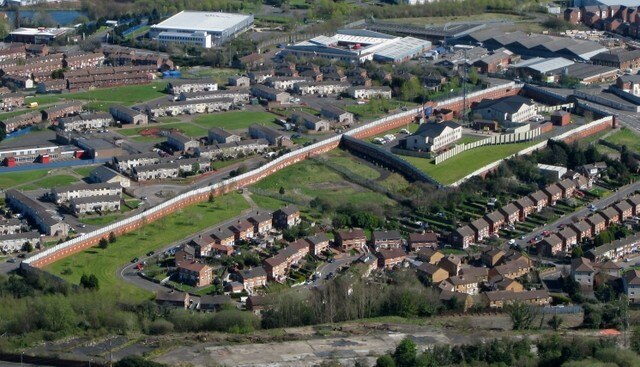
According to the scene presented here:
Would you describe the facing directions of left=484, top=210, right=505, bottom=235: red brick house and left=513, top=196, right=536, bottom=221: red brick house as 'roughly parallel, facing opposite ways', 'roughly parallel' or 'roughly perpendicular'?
roughly parallel

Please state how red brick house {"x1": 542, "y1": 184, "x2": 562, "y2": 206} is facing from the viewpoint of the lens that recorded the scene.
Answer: facing the viewer and to the right of the viewer

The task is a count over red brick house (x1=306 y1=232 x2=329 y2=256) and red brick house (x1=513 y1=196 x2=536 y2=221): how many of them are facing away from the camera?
0

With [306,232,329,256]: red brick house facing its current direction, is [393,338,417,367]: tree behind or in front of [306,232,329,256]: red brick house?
in front

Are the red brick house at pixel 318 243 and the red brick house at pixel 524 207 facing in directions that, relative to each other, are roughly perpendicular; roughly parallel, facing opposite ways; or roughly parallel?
roughly parallel

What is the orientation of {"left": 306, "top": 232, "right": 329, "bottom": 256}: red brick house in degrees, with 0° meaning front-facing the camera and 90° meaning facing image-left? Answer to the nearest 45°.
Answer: approximately 315°

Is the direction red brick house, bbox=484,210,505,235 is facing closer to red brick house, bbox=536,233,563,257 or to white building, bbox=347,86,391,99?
the red brick house

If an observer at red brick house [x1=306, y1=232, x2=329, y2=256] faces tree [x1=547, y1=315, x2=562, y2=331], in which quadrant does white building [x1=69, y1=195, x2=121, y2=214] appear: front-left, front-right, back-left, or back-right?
back-right

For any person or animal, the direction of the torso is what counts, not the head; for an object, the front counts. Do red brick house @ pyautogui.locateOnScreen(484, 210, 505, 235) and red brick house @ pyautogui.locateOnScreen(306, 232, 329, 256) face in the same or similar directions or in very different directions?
same or similar directions

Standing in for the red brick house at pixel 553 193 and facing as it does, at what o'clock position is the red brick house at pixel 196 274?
the red brick house at pixel 196 274 is roughly at 3 o'clock from the red brick house at pixel 553 193.

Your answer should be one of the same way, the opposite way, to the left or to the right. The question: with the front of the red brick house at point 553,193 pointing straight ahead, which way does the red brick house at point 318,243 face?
the same way

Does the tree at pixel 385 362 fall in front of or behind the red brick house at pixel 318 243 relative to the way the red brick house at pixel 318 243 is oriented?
in front

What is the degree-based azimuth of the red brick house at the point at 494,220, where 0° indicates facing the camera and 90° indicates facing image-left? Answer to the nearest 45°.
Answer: approximately 315°

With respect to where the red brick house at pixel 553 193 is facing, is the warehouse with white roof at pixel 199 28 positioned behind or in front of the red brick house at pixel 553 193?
behind

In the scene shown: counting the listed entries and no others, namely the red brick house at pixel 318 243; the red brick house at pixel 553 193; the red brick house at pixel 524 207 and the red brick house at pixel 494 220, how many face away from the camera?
0
